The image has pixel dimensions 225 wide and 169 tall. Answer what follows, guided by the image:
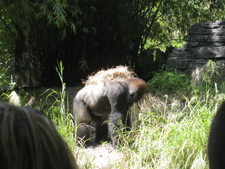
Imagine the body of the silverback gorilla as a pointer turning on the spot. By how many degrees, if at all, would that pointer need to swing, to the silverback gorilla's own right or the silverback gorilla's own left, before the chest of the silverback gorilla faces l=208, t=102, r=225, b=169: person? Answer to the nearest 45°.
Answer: approximately 90° to the silverback gorilla's own right

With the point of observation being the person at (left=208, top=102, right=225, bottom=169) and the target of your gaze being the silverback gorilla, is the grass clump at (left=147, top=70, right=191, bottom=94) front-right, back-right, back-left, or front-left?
front-right

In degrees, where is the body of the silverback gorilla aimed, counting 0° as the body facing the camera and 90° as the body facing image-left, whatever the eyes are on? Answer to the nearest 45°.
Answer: approximately 270°

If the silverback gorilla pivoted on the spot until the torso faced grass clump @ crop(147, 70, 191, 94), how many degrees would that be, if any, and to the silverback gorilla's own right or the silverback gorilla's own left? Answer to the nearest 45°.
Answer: approximately 90° to the silverback gorilla's own left
